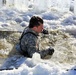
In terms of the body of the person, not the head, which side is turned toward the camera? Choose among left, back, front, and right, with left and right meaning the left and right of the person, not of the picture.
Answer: right
